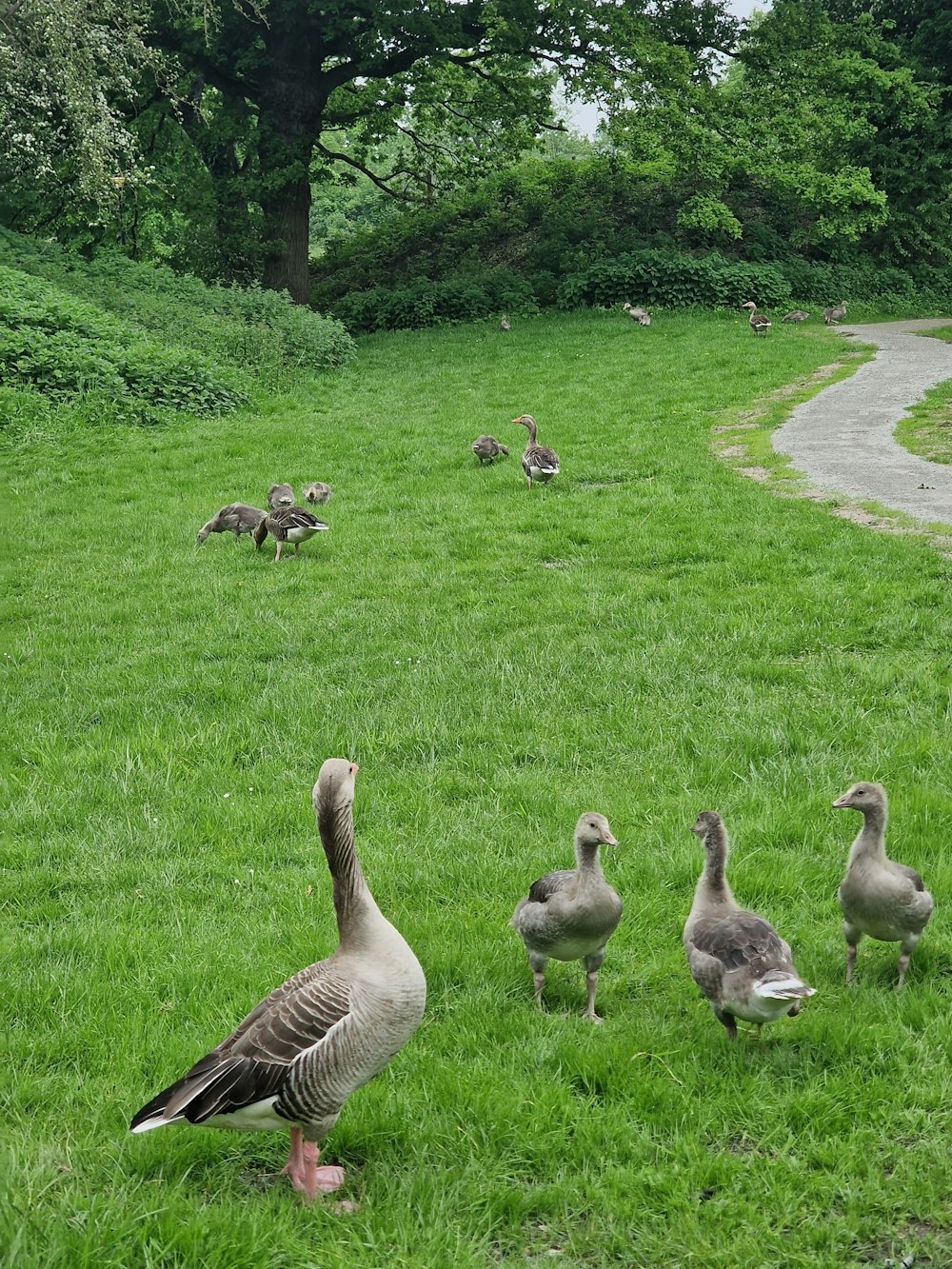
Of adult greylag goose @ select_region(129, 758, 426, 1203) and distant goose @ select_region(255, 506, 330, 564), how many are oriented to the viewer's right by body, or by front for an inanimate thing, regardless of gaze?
1

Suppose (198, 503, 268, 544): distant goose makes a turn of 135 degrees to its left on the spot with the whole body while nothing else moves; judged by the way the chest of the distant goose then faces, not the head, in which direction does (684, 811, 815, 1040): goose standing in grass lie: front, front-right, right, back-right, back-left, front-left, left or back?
front-right

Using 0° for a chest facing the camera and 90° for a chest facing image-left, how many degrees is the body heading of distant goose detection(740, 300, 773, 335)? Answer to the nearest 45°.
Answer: approximately 90°

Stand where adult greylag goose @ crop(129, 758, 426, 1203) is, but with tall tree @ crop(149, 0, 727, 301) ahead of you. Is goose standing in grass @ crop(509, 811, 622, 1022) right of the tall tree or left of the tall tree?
right

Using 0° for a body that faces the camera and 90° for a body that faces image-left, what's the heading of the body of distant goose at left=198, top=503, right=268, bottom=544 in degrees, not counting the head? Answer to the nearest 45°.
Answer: approximately 90°

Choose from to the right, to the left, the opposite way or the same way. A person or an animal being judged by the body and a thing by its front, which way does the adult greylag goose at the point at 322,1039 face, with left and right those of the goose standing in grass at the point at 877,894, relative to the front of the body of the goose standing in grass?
to the left

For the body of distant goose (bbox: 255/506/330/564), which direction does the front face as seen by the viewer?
to the viewer's left

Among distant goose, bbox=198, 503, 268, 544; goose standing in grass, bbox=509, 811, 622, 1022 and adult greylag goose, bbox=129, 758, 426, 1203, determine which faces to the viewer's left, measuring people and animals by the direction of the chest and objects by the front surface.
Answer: the distant goose

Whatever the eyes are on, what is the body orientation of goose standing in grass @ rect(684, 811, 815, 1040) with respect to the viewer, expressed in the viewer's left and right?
facing away from the viewer and to the left of the viewer

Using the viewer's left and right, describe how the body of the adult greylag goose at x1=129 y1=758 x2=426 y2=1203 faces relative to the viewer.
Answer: facing to the right of the viewer

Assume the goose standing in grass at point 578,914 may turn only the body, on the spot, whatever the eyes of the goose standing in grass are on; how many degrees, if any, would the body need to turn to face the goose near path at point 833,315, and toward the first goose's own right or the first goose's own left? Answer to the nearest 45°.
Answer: approximately 135° to the first goose's own left

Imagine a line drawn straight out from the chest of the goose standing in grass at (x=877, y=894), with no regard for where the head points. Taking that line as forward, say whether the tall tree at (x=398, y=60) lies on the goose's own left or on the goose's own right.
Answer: on the goose's own right

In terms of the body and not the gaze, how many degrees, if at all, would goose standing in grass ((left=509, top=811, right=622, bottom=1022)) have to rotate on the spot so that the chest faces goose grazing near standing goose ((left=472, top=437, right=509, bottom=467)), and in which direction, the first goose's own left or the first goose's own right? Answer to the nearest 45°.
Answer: approximately 135° to the first goose's own left
